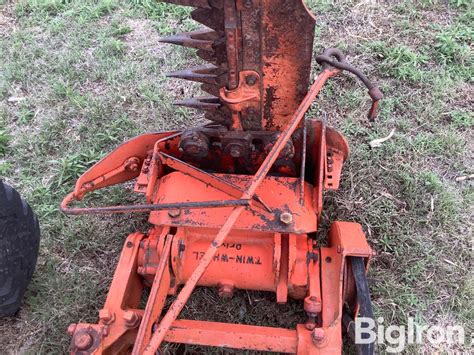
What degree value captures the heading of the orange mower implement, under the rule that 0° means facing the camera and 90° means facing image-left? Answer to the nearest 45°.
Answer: approximately 90°
